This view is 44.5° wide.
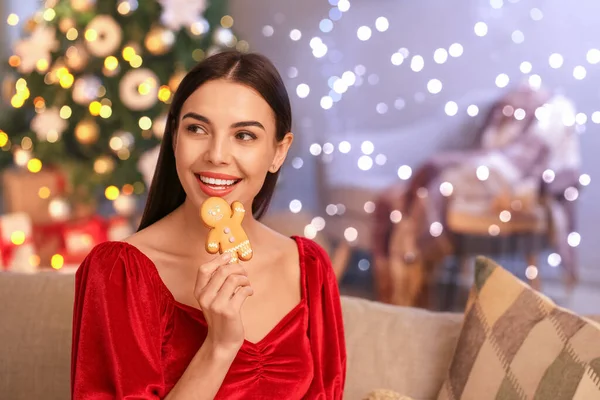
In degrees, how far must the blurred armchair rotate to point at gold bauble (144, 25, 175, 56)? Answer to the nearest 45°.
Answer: approximately 45° to its right

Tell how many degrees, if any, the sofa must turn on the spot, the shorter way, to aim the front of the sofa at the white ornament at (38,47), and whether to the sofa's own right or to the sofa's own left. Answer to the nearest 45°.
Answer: approximately 135° to the sofa's own right

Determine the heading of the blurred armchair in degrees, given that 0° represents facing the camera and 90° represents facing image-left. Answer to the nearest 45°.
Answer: approximately 45°

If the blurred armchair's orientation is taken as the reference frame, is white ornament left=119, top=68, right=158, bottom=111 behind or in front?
in front

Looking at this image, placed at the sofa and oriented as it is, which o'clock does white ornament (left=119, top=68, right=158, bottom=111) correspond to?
The white ornament is roughly at 5 o'clock from the sofa.

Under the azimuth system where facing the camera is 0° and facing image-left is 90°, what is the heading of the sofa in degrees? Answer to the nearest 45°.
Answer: approximately 0°

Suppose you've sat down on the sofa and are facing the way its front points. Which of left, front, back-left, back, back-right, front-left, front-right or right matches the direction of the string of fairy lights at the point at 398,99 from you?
back

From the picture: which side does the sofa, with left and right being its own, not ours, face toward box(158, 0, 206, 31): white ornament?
back

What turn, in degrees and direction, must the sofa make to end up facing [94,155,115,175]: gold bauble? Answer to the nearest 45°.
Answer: approximately 135° to its right
